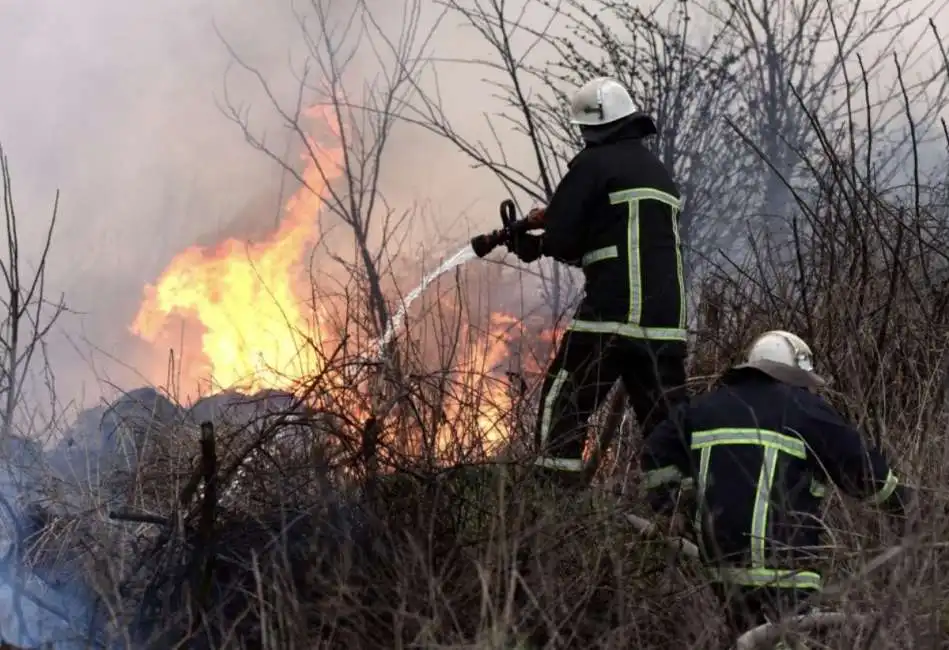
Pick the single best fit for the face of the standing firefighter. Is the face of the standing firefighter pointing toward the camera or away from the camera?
away from the camera

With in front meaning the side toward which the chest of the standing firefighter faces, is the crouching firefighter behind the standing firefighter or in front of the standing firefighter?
behind

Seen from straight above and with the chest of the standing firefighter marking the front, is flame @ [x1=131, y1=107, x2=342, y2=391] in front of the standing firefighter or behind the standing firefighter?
in front

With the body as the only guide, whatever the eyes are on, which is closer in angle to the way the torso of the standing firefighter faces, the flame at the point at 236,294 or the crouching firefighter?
the flame

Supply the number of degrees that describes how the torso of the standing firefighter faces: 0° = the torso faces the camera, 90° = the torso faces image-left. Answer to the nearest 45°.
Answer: approximately 135°
